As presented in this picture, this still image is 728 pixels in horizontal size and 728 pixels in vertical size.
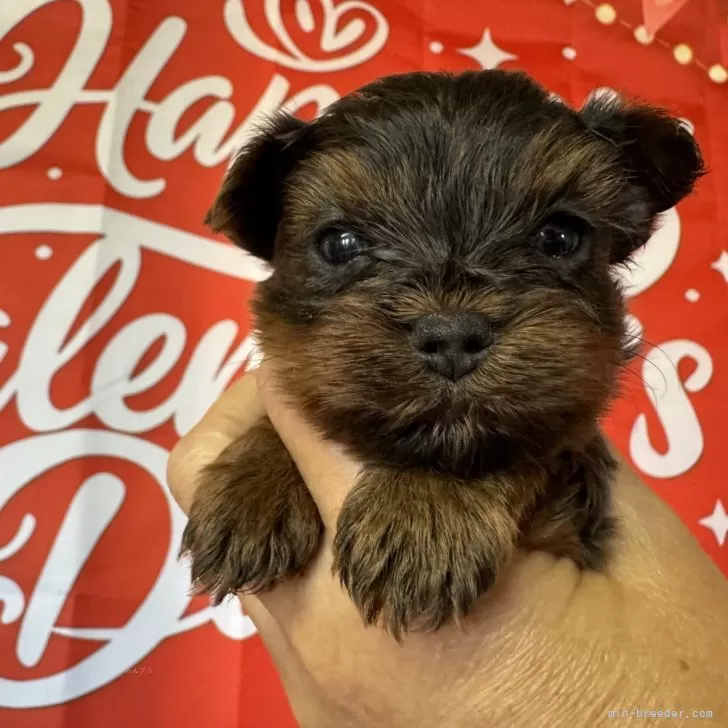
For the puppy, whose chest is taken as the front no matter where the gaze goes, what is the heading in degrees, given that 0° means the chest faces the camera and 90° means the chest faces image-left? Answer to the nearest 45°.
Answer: approximately 0°
